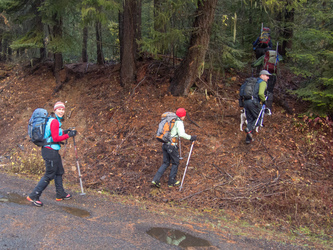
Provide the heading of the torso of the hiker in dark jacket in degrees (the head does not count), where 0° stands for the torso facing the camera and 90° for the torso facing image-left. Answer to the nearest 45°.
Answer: approximately 180°

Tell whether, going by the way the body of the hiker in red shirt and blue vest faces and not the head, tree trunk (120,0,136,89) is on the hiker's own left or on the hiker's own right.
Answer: on the hiker's own left

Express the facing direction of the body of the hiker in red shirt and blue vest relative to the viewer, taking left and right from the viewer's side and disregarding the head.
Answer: facing to the right of the viewer

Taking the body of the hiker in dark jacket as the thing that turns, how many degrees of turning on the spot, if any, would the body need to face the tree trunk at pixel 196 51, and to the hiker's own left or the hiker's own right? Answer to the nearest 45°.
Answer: approximately 135° to the hiker's own left

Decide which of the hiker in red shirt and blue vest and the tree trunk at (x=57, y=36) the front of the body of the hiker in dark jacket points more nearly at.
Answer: the tree trunk

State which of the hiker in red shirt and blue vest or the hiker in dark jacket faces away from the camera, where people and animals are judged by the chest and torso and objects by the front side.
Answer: the hiker in dark jacket
